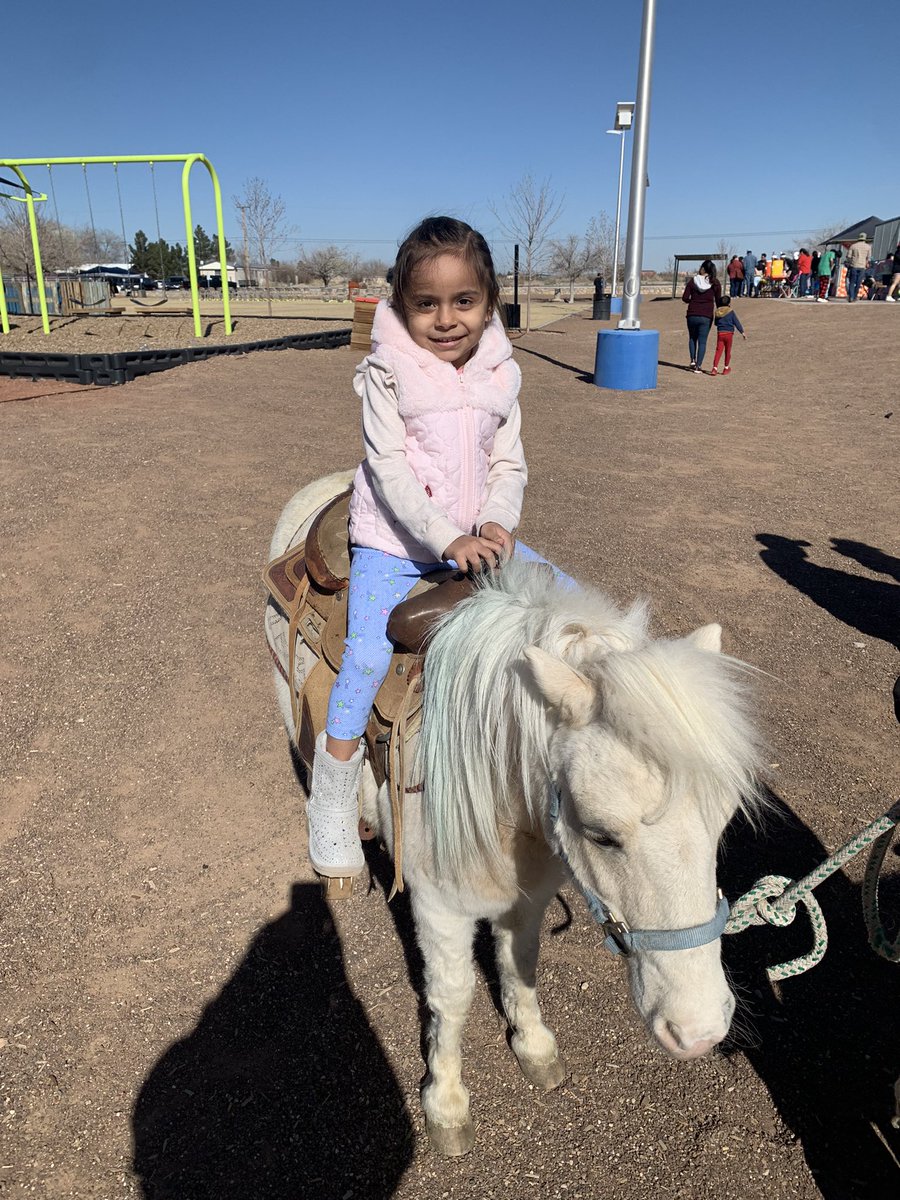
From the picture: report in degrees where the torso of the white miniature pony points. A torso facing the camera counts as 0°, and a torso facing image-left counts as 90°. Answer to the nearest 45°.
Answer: approximately 315°

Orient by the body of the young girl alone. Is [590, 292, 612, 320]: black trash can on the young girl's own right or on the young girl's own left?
on the young girl's own left

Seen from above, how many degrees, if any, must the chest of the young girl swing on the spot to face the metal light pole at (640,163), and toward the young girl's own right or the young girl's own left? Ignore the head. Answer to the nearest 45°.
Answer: approximately 135° to the young girl's own left

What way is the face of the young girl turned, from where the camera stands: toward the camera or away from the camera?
toward the camera

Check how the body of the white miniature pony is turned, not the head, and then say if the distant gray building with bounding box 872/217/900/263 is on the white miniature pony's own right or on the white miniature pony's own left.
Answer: on the white miniature pony's own left

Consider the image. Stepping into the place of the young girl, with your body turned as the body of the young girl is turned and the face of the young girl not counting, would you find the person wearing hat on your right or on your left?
on your left

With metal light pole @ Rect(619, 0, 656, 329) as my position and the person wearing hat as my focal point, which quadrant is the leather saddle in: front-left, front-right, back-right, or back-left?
back-right

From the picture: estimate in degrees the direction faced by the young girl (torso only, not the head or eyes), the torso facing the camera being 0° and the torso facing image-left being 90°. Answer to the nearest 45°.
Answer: approximately 315°

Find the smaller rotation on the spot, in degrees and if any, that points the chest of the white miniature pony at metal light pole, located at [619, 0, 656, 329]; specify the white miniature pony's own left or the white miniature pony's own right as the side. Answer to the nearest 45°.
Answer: approximately 135° to the white miniature pony's own left

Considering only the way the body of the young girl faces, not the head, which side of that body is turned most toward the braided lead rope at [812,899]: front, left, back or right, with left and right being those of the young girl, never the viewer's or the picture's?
front

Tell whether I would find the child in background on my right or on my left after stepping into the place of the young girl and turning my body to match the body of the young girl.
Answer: on my left

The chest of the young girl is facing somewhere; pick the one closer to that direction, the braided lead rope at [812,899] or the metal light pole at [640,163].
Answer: the braided lead rope
